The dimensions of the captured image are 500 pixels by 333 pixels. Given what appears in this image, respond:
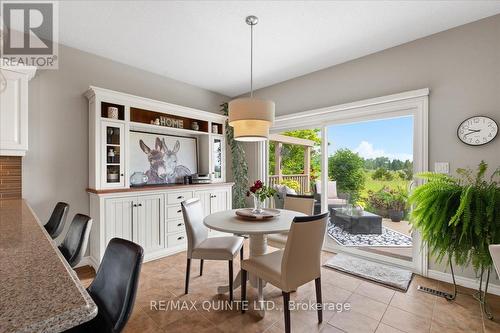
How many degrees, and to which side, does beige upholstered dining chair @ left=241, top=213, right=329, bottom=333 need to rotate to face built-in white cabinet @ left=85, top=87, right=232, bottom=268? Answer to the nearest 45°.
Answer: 0° — it already faces it

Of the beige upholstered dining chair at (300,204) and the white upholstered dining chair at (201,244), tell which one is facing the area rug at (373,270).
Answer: the white upholstered dining chair at (201,244)

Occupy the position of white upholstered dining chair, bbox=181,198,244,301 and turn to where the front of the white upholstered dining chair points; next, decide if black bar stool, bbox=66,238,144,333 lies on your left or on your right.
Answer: on your right

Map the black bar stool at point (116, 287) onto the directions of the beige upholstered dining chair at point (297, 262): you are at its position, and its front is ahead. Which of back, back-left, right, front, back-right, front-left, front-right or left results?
left

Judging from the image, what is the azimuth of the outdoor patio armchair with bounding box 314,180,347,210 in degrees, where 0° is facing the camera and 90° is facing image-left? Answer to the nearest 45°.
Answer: approximately 315°

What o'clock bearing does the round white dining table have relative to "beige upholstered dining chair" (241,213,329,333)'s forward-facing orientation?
The round white dining table is roughly at 12 o'clock from the beige upholstered dining chair.

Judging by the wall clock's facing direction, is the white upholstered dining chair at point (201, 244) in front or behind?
in front

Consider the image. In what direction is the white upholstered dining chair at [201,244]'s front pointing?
to the viewer's right

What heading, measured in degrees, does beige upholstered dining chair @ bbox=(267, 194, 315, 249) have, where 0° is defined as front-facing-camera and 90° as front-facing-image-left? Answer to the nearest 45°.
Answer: approximately 45°

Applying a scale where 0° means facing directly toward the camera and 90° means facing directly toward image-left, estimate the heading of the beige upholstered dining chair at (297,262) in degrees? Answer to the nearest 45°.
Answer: approximately 135°

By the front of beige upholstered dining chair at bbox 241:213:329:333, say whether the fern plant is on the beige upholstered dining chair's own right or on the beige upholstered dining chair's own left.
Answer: on the beige upholstered dining chair's own right

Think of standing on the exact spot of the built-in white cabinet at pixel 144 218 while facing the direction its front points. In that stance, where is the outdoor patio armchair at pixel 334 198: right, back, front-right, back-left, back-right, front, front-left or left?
front-left

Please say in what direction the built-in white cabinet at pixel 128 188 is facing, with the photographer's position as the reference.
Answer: facing the viewer and to the right of the viewer
